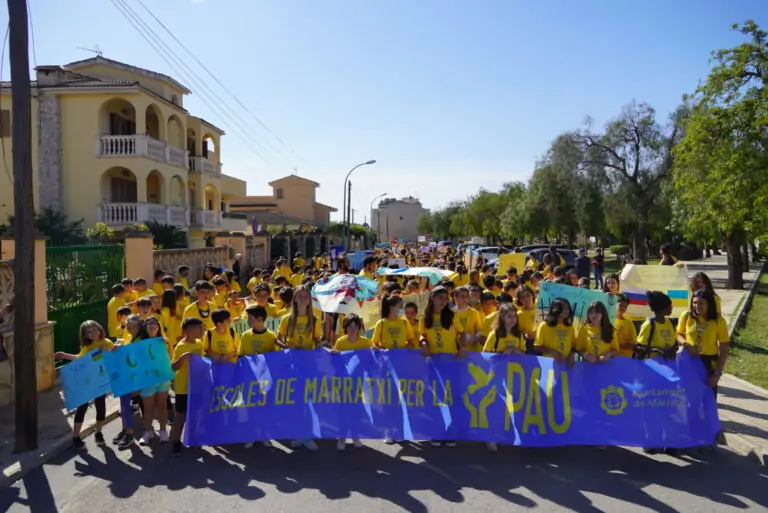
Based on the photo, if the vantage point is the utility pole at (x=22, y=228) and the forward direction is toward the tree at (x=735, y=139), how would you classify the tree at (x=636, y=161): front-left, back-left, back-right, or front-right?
front-left

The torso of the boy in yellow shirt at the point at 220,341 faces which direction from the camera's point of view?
toward the camera

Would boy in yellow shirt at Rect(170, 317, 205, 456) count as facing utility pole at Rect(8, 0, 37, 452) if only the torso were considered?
no

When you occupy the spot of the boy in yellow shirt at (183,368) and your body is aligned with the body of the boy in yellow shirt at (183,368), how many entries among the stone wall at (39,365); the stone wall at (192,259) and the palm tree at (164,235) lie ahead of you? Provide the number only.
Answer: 0

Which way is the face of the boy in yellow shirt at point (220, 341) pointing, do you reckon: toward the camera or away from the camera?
toward the camera

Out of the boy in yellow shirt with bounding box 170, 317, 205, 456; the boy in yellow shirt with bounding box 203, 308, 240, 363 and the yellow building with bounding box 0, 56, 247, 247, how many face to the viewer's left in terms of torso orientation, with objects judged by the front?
0

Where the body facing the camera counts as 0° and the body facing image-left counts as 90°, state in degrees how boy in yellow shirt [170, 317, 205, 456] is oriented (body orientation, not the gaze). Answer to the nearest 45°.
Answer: approximately 315°

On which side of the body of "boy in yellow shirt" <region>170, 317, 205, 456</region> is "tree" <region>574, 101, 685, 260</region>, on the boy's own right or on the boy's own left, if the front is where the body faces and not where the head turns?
on the boy's own left

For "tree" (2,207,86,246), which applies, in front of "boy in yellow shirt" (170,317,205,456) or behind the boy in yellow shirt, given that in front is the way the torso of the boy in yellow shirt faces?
behind

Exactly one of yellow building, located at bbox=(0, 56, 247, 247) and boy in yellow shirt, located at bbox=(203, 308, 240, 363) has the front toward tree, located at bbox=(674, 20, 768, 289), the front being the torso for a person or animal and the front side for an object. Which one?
the yellow building

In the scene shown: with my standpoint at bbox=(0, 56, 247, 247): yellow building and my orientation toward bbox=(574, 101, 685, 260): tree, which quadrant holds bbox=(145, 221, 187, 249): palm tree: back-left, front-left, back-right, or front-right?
front-right

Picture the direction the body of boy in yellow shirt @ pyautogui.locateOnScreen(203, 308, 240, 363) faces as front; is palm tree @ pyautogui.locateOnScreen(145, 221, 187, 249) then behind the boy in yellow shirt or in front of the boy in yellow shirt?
behind

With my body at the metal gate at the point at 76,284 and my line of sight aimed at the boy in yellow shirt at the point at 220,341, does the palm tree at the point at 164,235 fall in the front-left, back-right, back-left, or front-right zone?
back-left

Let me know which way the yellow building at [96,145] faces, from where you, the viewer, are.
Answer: facing the viewer and to the right of the viewer
